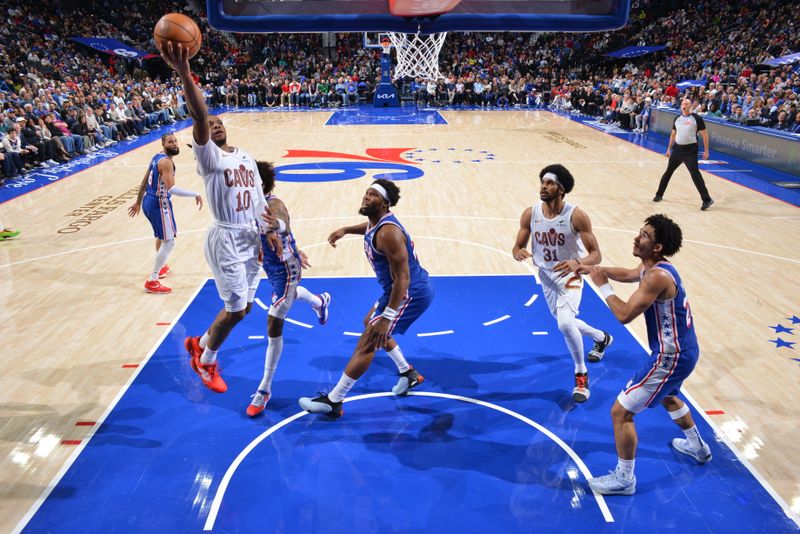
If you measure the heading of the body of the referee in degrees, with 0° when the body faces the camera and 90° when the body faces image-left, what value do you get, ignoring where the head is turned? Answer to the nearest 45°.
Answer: approximately 0°

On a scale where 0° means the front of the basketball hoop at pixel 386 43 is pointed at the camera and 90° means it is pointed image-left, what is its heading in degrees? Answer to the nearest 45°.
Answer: approximately 0°

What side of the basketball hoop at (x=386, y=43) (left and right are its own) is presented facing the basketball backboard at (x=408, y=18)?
front

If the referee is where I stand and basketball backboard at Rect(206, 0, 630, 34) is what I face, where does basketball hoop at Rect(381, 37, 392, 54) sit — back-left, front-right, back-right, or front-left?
back-right

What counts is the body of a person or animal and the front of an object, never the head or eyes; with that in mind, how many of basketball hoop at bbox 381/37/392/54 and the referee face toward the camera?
2

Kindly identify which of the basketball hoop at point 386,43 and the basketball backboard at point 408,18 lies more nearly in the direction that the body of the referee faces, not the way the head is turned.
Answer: the basketball backboard

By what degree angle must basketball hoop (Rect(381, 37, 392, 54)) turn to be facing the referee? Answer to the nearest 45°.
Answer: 0° — it already faces them
